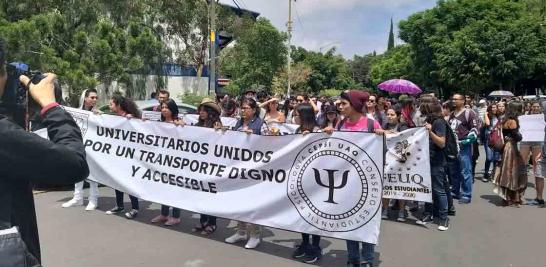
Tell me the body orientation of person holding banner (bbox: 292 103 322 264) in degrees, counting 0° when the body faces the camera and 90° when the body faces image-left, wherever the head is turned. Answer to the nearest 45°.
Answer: approximately 45°

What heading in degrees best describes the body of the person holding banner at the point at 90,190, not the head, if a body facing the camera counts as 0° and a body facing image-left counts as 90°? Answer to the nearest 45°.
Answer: approximately 45°

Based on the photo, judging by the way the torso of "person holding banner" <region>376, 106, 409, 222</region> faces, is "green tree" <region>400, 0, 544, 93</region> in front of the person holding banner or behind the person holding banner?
behind

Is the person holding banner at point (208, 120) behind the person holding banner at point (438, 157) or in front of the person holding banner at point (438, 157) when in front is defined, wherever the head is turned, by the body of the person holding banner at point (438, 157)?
in front

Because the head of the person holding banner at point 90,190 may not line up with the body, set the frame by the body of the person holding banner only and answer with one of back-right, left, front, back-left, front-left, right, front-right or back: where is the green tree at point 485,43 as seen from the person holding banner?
back

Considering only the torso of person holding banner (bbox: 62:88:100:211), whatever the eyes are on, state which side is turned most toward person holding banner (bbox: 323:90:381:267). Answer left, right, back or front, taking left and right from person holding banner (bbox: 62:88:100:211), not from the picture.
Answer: left

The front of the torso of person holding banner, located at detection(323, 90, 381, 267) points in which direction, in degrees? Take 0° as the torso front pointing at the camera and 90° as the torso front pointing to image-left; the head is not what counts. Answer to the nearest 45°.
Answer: approximately 45°
